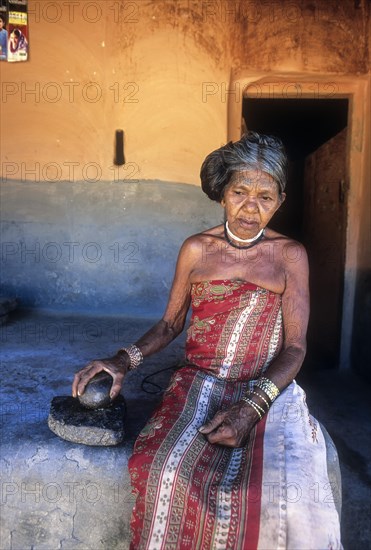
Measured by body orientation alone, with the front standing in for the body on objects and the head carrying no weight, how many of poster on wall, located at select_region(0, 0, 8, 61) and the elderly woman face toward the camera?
2

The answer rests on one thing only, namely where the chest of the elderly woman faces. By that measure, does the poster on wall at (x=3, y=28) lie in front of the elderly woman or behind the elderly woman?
behind

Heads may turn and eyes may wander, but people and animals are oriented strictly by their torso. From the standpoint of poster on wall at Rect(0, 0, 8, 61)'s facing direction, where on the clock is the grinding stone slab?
The grinding stone slab is roughly at 12 o'clock from the poster on wall.

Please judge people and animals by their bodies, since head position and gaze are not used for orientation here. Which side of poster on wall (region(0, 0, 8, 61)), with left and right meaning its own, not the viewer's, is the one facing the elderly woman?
front

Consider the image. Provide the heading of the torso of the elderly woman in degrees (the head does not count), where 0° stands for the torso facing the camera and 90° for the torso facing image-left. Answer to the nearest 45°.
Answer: approximately 0°
